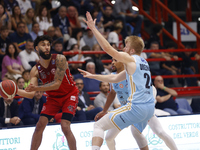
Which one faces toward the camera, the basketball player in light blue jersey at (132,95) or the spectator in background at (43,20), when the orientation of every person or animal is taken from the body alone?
the spectator in background

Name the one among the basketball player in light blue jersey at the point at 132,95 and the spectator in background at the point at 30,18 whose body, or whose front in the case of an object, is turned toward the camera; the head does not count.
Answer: the spectator in background

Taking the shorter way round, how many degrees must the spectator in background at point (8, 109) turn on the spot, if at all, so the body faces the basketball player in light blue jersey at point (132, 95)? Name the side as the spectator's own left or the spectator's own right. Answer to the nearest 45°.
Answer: approximately 45° to the spectator's own left

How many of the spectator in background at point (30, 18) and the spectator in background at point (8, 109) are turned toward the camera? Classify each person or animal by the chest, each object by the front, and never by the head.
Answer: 2

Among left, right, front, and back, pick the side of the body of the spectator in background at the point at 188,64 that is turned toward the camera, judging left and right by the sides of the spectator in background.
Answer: front

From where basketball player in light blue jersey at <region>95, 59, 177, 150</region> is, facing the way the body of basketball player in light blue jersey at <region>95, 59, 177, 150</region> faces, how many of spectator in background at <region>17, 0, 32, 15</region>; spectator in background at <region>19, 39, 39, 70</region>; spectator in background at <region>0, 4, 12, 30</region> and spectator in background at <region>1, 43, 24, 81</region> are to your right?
4

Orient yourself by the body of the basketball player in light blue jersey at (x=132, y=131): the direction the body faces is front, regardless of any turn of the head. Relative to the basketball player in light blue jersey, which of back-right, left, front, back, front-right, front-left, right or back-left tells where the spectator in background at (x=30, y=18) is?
right

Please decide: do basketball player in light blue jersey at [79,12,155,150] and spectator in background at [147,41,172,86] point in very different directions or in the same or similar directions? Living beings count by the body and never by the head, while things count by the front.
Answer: very different directions

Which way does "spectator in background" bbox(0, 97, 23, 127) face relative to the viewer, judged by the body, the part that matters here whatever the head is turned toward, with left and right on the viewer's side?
facing the viewer

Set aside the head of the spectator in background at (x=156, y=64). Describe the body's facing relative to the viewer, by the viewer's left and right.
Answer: facing the viewer and to the right of the viewer

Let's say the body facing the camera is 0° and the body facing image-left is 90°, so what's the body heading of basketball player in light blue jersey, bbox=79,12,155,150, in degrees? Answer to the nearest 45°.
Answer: approximately 135°
